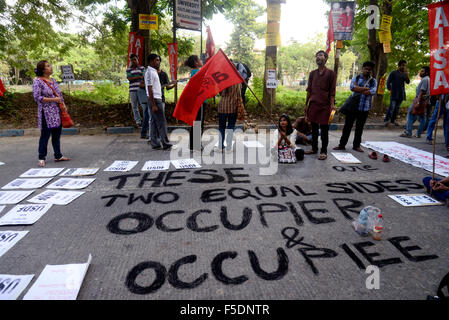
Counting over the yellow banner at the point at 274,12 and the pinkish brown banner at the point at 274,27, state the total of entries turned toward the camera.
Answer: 2

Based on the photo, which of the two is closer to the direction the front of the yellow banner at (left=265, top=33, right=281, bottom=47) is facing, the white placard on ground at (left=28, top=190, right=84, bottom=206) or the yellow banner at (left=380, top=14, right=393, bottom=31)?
the white placard on ground

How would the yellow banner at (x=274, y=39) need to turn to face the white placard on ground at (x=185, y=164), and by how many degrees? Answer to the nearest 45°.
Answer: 0° — it already faces it

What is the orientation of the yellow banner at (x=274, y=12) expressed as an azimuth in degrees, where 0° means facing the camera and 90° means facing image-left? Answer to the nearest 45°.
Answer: approximately 0°

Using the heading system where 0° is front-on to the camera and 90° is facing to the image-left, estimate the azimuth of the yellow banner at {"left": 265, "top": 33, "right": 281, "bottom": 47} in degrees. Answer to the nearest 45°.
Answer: approximately 0°

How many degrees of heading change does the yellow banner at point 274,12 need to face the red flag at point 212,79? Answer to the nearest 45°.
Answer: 0° — it already faces it

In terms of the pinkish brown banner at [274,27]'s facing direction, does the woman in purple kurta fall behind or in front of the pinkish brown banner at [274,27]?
in front

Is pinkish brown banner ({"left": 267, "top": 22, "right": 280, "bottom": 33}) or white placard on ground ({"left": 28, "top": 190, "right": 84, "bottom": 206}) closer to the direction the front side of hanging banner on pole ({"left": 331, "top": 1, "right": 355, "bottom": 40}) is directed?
the white placard on ground
